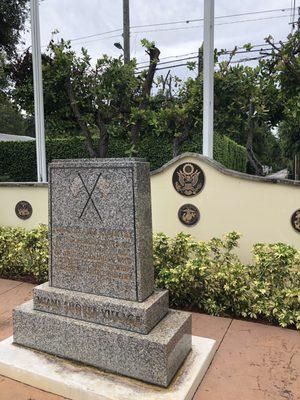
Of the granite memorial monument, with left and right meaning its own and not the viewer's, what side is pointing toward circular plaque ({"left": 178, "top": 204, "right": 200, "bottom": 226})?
back

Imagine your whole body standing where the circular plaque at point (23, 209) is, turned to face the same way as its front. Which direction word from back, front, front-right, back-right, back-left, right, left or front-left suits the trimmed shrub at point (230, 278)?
front-left

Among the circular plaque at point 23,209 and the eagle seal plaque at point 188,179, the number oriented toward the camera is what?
2

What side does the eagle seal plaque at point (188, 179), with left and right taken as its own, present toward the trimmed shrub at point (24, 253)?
right

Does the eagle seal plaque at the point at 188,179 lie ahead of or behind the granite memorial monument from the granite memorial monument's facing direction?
behind

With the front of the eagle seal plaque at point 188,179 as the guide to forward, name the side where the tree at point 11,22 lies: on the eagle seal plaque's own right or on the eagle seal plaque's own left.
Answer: on the eagle seal plaque's own right

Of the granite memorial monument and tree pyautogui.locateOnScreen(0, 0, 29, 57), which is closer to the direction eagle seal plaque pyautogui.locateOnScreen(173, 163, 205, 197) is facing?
the granite memorial monument

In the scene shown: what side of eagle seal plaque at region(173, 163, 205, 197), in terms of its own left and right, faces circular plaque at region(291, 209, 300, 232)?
left
